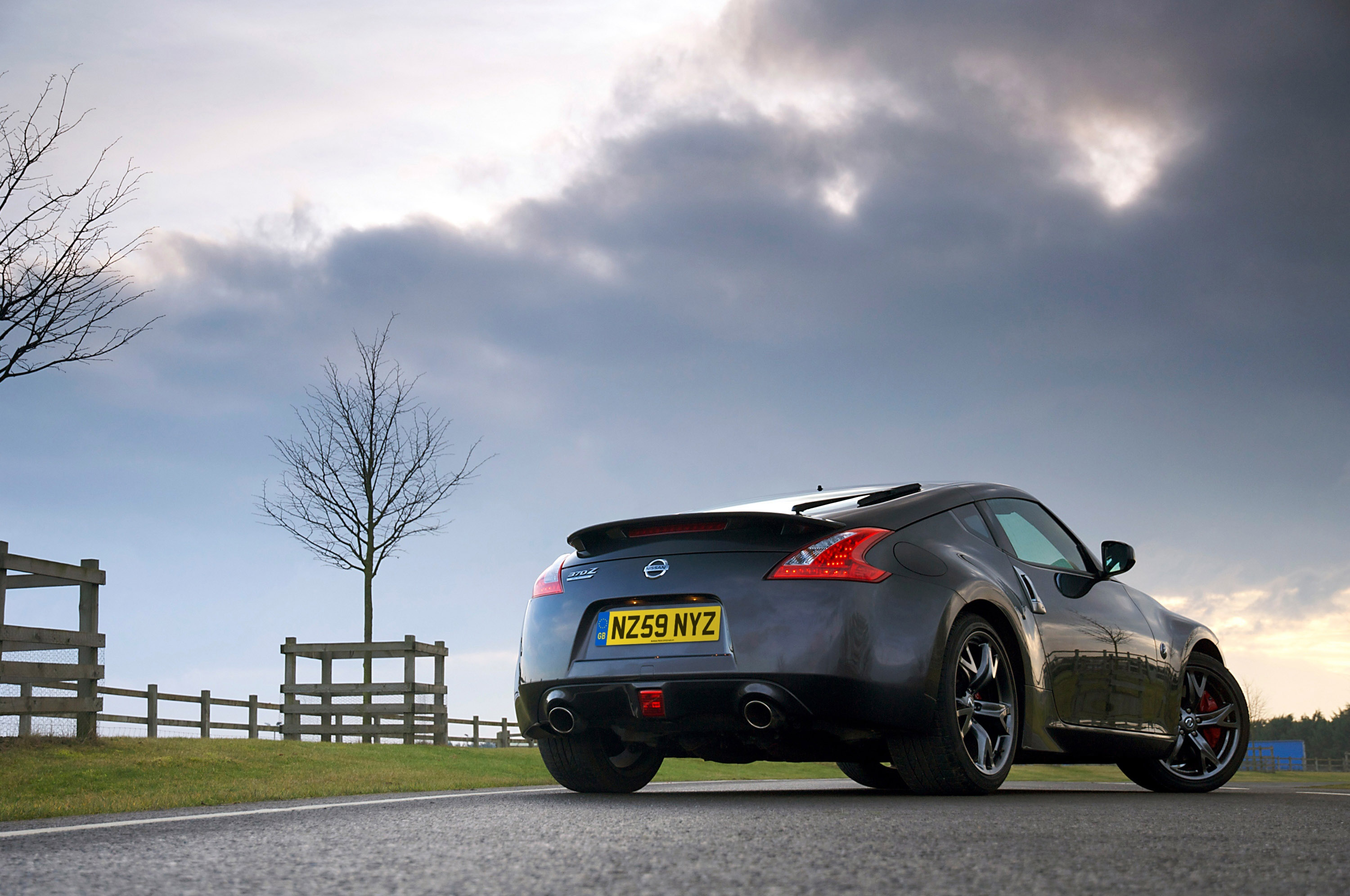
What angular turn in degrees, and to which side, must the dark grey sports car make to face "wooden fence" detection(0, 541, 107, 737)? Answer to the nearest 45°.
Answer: approximately 90° to its left

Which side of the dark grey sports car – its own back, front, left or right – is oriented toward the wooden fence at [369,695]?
left

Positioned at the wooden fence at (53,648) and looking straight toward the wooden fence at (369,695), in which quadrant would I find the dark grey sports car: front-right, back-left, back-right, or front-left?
back-right

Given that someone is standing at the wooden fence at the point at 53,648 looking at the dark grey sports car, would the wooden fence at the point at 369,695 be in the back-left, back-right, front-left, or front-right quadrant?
back-left

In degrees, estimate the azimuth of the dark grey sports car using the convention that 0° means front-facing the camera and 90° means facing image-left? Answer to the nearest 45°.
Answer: approximately 225°
